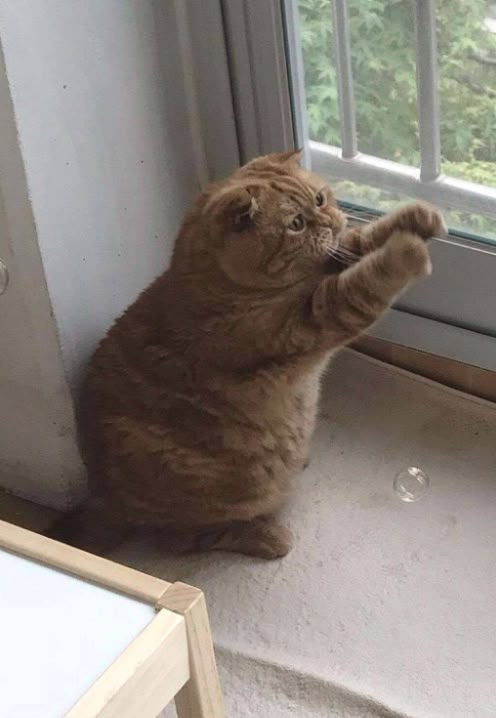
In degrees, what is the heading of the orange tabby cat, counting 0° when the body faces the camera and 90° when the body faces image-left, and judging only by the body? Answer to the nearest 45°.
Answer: approximately 270°
